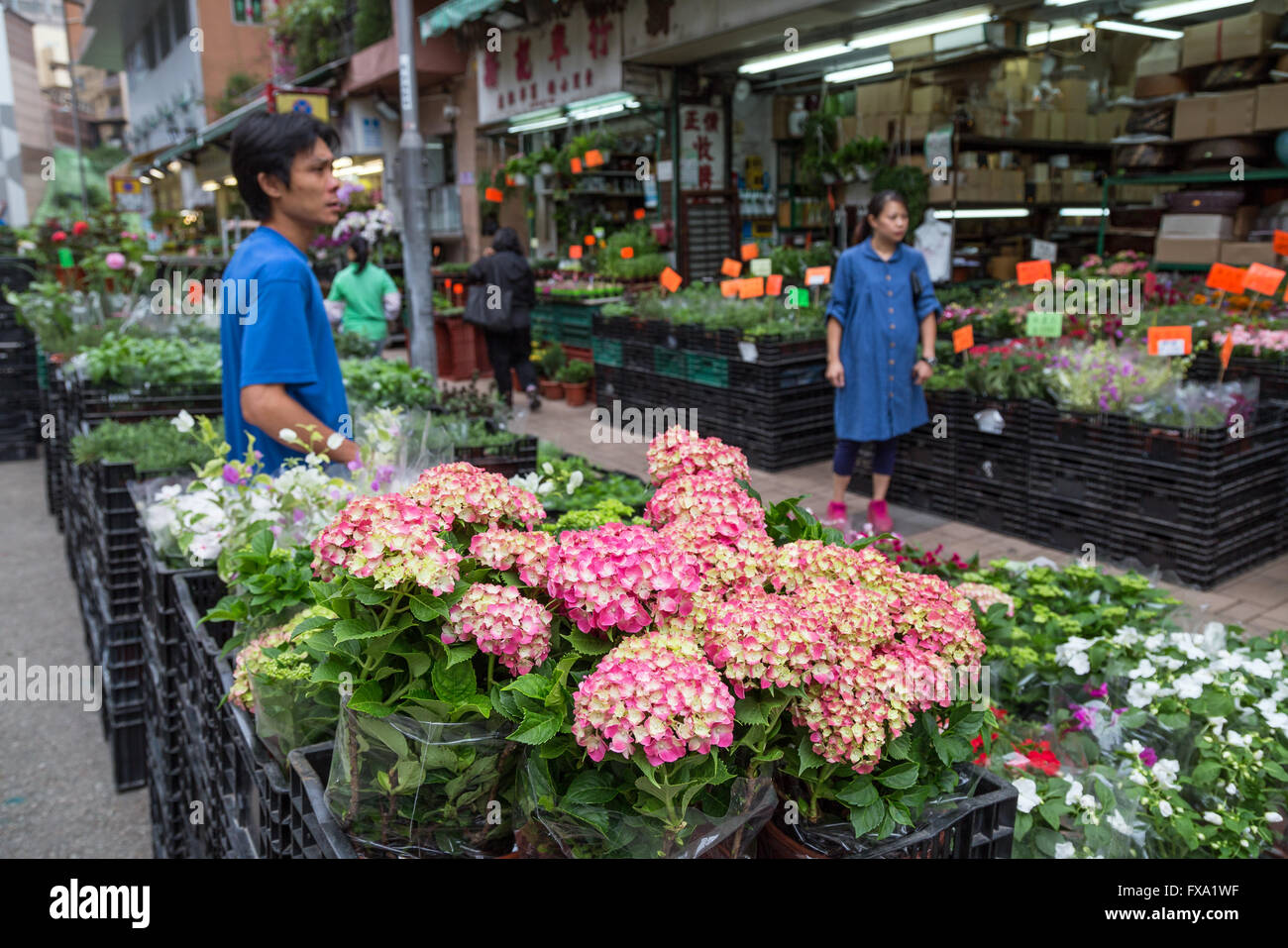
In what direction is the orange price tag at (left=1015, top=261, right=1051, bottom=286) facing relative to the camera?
toward the camera

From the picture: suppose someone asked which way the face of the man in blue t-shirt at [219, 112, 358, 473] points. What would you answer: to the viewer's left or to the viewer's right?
to the viewer's right

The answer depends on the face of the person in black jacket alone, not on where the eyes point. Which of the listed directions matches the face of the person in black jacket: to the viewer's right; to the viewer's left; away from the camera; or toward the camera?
away from the camera

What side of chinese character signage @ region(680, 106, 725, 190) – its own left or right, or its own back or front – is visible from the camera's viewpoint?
front

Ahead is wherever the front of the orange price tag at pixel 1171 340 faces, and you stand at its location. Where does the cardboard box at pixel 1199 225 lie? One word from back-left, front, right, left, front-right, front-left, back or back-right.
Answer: back

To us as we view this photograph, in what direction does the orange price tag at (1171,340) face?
facing the viewer

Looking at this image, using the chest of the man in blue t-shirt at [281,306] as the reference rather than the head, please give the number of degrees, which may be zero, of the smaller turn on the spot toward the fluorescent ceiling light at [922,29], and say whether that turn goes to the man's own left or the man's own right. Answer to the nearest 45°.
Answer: approximately 45° to the man's own left

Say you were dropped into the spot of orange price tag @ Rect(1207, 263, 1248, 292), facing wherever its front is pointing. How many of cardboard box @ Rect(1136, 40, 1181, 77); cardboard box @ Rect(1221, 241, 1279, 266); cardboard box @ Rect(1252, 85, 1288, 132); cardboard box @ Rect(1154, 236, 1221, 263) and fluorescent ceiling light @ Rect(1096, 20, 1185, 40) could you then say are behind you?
5

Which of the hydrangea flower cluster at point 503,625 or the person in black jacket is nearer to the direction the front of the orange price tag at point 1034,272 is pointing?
the hydrangea flower cluster

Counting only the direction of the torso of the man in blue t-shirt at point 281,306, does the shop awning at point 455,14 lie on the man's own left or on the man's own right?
on the man's own left
